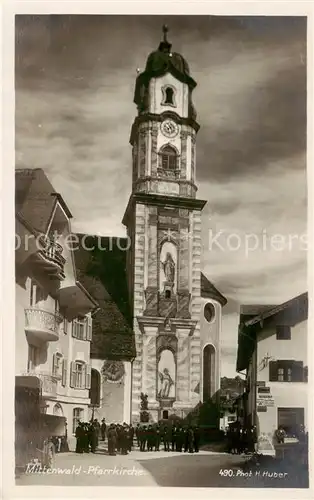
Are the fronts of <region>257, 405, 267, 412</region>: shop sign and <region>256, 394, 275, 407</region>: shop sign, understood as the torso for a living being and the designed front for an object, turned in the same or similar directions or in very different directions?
same or similar directions

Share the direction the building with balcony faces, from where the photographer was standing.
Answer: facing the viewer and to the right of the viewer

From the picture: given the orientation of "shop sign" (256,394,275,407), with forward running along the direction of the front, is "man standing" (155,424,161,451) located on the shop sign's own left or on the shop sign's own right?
on the shop sign's own right

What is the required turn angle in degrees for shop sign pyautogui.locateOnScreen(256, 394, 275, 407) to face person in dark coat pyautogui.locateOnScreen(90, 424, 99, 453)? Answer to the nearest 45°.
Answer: approximately 90° to its right

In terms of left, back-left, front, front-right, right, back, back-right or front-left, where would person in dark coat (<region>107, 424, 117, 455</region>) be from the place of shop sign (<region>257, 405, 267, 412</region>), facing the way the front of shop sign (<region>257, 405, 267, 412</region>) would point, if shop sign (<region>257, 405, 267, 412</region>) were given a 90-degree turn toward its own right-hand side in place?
front

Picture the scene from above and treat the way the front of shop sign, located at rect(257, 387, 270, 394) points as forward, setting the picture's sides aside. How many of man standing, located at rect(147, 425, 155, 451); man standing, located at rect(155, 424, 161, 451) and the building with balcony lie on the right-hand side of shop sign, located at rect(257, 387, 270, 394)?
3

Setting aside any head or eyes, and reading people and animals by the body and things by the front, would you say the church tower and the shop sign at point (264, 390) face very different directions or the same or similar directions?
same or similar directions

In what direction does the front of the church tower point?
toward the camera

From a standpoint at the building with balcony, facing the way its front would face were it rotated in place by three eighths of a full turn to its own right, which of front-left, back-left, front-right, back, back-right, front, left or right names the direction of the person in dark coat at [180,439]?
back

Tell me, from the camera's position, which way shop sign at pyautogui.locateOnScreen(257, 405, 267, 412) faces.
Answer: facing the viewer

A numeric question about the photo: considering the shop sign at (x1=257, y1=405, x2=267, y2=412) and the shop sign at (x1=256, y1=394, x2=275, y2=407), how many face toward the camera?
2

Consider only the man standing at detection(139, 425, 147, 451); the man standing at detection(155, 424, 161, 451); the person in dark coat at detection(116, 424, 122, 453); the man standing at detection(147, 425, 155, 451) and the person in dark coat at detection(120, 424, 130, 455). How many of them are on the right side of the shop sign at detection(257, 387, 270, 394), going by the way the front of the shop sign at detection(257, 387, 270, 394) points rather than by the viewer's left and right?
5

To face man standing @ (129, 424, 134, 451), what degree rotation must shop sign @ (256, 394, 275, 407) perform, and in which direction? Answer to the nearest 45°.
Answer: approximately 90° to its right

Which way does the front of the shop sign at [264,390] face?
toward the camera
